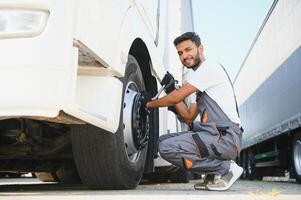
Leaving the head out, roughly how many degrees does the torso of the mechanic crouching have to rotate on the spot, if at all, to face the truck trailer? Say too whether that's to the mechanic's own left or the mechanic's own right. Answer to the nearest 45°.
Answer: approximately 90° to the mechanic's own right

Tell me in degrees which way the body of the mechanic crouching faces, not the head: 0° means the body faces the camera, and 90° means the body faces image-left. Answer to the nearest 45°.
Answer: approximately 90°

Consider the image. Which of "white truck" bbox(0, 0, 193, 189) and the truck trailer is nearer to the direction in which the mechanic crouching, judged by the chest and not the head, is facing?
the white truck

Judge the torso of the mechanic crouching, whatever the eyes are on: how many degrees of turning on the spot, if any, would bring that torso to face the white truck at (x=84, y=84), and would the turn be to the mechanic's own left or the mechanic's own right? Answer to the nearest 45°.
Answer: approximately 45° to the mechanic's own left
